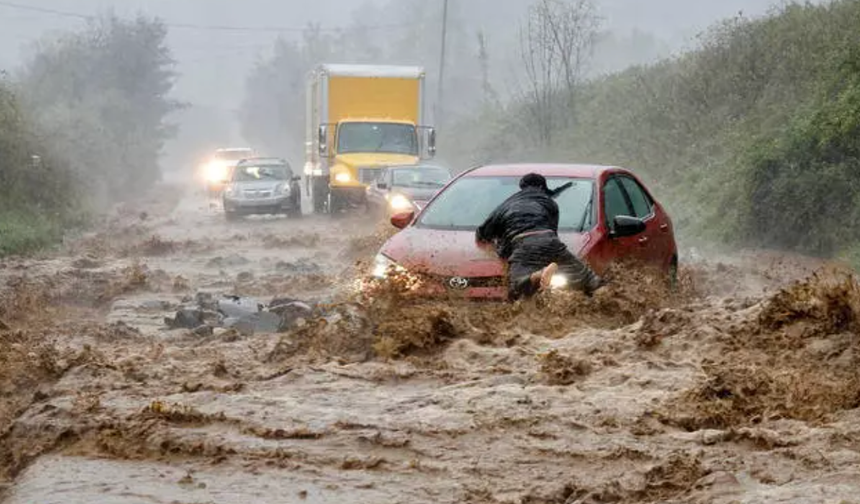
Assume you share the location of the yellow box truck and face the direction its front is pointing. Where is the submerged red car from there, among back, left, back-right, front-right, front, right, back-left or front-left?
front

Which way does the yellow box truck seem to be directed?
toward the camera

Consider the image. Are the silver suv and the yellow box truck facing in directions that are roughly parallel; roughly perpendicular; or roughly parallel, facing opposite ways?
roughly parallel

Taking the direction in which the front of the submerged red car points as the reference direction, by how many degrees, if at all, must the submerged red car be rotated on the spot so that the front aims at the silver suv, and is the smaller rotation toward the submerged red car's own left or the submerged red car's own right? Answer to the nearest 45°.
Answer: approximately 135° to the submerged red car's own right

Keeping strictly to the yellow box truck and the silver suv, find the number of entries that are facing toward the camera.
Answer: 2

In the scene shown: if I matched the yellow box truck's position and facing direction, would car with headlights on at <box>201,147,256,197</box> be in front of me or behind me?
behind

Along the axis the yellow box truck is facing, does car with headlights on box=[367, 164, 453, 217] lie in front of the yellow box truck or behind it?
in front

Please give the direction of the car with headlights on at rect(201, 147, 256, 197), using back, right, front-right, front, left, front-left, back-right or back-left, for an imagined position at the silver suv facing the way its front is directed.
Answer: back

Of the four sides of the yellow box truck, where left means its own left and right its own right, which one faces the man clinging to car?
front

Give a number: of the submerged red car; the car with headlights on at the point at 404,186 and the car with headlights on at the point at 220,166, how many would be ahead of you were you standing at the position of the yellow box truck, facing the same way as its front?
2
